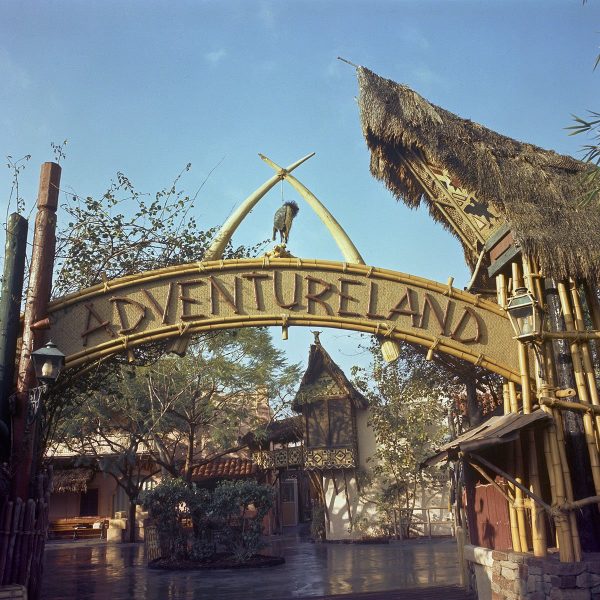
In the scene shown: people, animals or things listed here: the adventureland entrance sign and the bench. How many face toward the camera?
2

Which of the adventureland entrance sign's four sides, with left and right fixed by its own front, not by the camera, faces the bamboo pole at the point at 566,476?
left

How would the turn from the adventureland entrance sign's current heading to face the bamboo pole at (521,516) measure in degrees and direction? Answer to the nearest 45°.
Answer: approximately 90° to its left

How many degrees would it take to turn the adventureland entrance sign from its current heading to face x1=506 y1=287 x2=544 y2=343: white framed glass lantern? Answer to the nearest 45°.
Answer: approximately 90° to its left

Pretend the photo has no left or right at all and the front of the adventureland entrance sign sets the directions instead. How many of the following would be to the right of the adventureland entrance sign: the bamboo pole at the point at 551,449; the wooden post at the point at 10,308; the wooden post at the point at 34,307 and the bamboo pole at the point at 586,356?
2

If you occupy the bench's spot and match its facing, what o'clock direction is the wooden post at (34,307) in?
The wooden post is roughly at 12 o'clock from the bench.

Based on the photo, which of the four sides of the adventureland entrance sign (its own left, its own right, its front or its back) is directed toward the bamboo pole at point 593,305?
left

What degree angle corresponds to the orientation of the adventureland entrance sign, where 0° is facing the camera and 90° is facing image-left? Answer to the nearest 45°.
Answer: approximately 0°

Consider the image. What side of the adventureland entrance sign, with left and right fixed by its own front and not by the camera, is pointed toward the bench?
back

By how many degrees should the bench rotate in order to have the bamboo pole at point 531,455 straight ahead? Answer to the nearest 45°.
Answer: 0° — it already faces it
